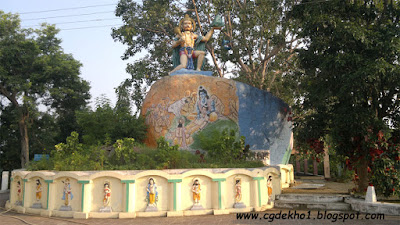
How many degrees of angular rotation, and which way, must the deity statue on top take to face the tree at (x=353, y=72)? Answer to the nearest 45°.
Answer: approximately 45° to its left

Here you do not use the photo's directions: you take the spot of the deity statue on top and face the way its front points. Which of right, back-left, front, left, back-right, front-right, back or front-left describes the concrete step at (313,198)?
front-left

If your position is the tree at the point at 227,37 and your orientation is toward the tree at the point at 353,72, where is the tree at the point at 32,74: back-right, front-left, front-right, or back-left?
back-right

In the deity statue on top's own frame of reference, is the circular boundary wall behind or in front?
in front

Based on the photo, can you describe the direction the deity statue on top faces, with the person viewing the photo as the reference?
facing the viewer

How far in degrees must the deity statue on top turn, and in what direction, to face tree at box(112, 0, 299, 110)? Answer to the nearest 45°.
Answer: approximately 135° to its left

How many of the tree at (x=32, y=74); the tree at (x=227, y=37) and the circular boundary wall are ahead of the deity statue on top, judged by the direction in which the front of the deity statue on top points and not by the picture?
1

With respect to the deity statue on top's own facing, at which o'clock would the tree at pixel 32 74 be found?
The tree is roughly at 4 o'clock from the deity statue on top.
